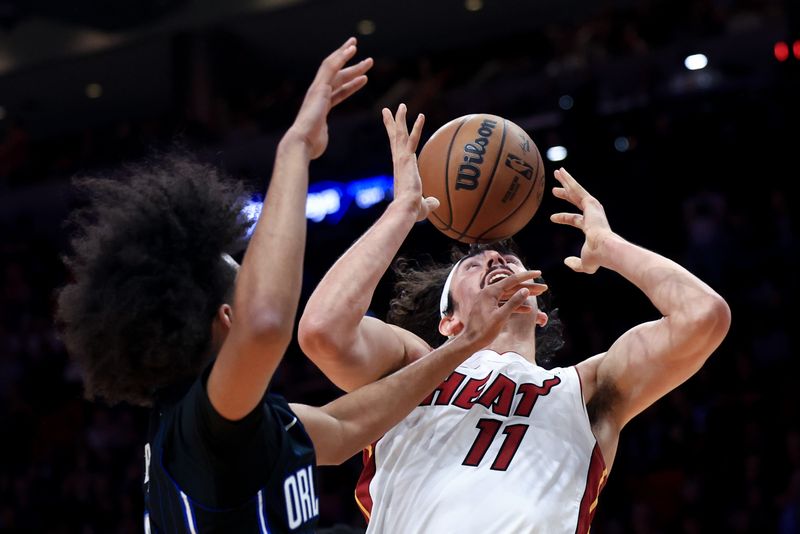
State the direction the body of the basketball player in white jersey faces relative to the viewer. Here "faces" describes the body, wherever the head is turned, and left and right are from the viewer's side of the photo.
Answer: facing the viewer

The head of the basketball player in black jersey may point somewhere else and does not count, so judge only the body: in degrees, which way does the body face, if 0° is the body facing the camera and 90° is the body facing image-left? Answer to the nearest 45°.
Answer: approximately 270°

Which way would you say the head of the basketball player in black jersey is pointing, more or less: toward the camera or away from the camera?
away from the camera
